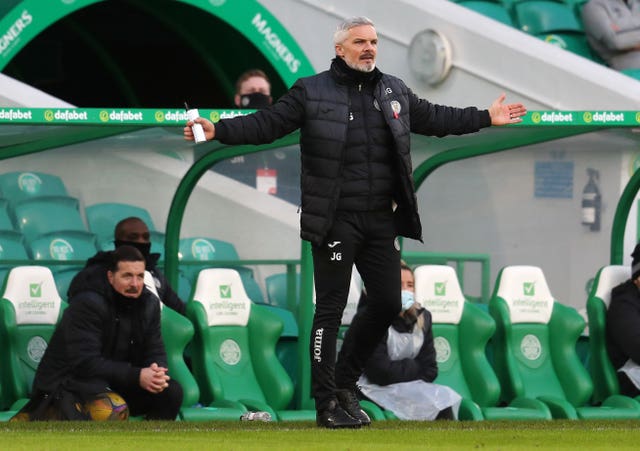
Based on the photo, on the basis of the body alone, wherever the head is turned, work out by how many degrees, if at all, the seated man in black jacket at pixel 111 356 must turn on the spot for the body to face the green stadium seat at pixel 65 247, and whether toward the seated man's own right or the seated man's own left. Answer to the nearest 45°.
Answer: approximately 135° to the seated man's own left

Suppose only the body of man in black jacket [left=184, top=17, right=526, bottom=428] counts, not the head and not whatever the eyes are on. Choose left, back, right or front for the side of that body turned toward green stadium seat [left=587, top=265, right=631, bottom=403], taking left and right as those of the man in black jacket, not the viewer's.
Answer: left

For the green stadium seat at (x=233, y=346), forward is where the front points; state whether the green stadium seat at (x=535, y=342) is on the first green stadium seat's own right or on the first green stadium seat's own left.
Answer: on the first green stadium seat's own left

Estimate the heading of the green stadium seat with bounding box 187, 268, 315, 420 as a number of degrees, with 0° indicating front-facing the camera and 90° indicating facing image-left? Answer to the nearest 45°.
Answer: approximately 315°

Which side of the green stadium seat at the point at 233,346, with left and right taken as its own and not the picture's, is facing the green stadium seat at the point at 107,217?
back
